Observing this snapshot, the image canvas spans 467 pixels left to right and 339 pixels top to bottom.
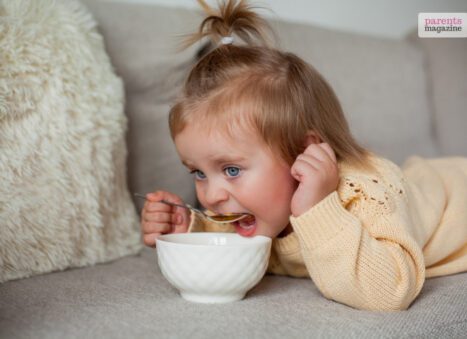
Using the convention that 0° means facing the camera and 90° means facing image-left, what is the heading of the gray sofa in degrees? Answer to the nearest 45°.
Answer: approximately 0°
